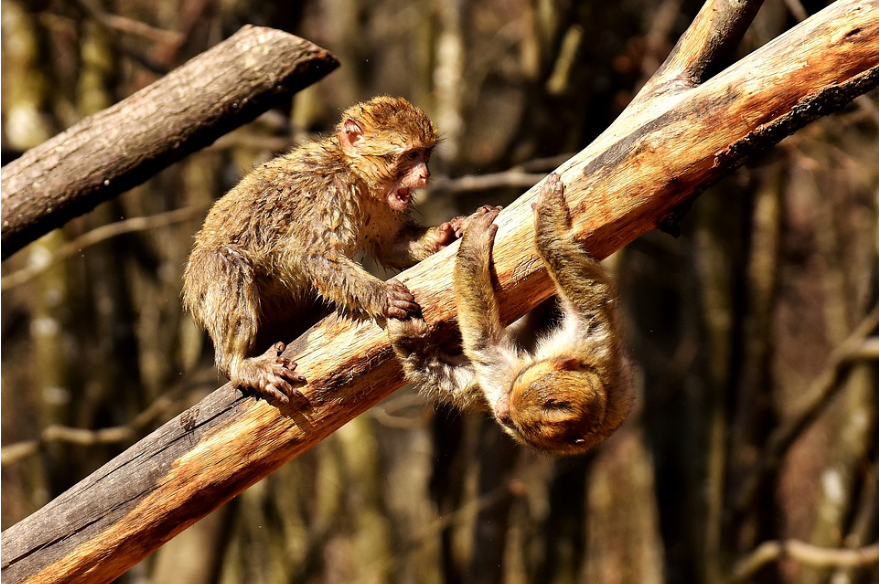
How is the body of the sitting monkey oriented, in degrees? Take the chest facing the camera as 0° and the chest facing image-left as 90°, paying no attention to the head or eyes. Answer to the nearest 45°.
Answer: approximately 270°
